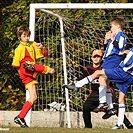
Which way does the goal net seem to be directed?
toward the camera

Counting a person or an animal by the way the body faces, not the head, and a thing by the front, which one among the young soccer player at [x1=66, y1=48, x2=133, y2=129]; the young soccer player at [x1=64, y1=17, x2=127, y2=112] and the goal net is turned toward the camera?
the goal net

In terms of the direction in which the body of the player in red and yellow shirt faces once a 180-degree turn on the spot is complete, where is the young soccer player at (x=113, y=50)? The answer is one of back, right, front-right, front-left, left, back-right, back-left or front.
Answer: back-right

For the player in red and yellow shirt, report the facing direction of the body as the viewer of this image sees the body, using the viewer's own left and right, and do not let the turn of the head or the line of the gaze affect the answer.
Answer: facing the viewer and to the right of the viewer

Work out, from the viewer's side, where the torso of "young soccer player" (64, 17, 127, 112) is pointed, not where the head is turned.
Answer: to the viewer's left

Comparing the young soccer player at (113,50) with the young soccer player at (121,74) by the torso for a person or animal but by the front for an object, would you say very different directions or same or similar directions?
same or similar directions

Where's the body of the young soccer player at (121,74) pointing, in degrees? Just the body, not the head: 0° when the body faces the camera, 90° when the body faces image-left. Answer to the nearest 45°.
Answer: approximately 90°

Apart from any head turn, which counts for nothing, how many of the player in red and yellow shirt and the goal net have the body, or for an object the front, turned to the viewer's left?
0

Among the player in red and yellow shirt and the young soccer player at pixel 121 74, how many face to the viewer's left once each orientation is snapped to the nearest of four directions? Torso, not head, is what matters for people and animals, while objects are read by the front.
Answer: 1
